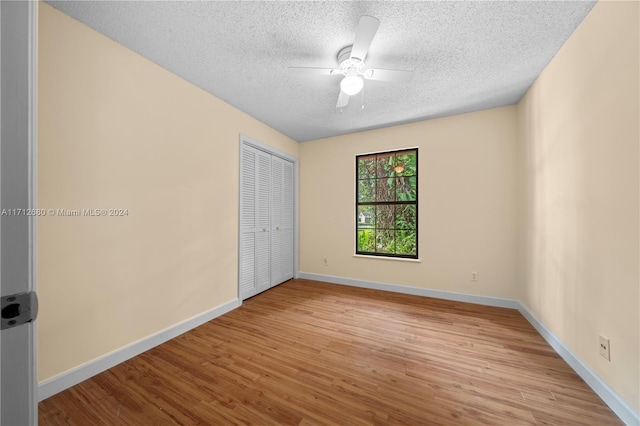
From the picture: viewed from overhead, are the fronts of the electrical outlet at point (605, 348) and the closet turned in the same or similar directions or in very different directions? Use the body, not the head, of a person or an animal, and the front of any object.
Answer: very different directions

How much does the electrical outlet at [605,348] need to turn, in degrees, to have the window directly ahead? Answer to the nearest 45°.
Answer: approximately 45° to its right

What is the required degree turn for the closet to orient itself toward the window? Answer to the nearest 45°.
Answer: approximately 45° to its left

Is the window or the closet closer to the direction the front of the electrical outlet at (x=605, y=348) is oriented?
the closet

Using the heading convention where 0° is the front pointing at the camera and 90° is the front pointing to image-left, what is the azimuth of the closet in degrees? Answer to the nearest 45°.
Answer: approximately 315°

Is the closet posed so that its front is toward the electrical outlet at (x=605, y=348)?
yes
